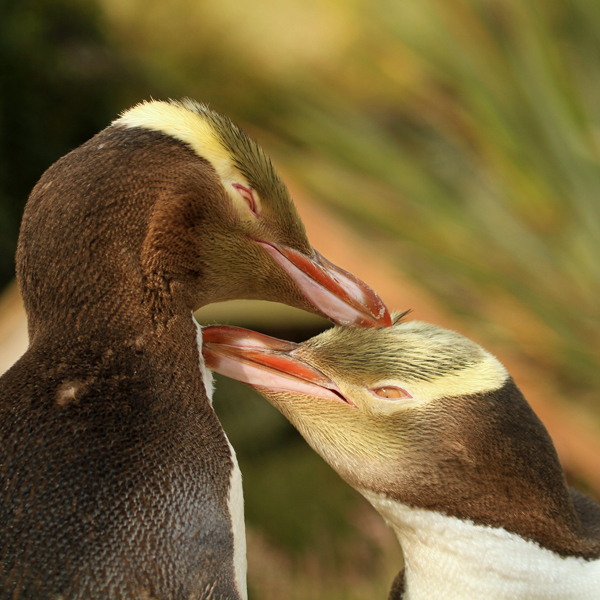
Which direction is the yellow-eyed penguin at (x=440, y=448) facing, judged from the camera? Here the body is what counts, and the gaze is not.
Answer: to the viewer's left

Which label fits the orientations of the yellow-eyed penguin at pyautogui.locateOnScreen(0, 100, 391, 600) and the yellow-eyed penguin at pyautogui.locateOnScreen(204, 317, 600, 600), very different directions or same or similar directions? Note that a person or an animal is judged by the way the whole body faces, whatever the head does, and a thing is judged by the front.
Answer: very different directions

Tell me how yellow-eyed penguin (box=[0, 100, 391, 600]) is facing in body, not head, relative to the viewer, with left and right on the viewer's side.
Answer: facing to the right of the viewer

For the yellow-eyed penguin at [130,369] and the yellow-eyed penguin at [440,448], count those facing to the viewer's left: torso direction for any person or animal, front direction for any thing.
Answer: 1
